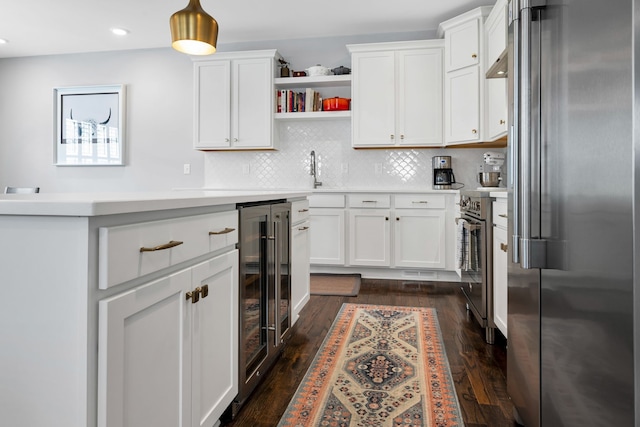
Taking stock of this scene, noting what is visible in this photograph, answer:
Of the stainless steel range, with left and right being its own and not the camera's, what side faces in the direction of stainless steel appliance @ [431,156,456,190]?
right

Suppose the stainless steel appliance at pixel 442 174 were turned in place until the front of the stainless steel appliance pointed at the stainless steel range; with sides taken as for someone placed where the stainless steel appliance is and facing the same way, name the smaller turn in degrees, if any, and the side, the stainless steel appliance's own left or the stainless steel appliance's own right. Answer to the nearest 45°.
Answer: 0° — it already faces it

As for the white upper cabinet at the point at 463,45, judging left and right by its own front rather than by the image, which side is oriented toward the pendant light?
front

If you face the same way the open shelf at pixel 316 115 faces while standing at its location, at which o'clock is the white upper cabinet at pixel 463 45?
The white upper cabinet is roughly at 10 o'clock from the open shelf.

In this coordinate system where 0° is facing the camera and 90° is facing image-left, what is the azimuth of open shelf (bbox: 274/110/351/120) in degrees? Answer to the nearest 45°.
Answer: approximately 0°

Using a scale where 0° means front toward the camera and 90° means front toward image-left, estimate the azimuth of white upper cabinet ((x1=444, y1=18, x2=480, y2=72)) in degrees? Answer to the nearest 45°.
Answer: approximately 45°

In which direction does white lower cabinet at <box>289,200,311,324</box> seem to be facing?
to the viewer's right

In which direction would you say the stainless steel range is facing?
to the viewer's left
